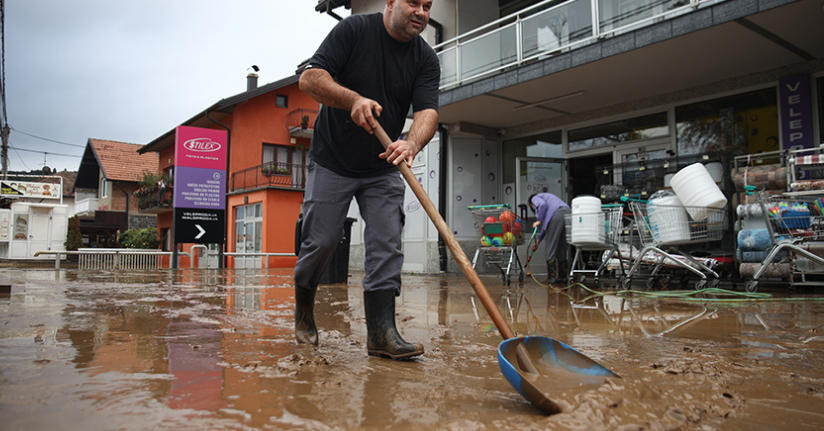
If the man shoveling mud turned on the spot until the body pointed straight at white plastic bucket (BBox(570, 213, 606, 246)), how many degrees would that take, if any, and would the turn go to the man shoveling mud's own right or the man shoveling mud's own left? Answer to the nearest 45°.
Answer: approximately 90° to the man shoveling mud's own left

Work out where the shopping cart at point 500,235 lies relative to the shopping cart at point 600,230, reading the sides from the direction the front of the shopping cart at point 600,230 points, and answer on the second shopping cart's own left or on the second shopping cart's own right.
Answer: on the second shopping cart's own right

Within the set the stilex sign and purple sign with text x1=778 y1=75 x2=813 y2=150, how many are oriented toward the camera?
2
